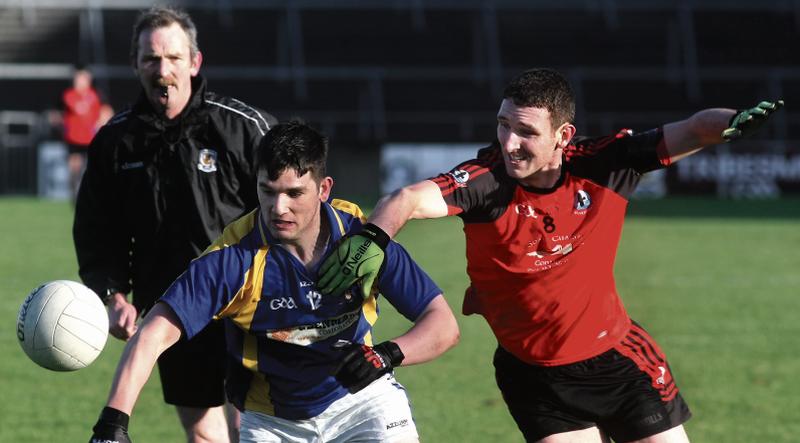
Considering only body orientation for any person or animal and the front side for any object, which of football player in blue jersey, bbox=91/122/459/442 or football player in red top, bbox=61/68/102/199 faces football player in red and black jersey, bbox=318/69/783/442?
the football player in red top

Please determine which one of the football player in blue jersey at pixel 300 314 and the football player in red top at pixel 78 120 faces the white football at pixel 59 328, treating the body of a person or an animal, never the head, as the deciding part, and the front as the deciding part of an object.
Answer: the football player in red top

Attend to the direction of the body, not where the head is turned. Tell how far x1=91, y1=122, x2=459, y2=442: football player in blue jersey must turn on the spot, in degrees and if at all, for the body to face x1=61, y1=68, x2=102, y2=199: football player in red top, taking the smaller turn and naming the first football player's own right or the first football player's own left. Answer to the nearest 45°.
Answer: approximately 180°

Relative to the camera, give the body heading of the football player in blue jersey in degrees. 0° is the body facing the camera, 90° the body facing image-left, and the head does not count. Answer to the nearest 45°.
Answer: approximately 0°

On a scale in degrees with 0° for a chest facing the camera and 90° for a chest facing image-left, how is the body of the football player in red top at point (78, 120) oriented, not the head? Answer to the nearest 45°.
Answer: approximately 0°

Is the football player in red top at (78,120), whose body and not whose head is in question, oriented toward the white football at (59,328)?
yes

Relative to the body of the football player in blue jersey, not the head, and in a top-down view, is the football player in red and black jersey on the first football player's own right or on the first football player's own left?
on the first football player's own left

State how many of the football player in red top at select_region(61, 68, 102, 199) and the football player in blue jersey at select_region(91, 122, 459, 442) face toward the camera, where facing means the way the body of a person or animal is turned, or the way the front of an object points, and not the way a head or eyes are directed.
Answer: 2

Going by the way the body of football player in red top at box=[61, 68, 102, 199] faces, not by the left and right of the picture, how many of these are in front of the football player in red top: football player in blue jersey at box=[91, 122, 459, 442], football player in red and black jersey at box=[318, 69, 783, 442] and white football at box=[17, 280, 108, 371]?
3

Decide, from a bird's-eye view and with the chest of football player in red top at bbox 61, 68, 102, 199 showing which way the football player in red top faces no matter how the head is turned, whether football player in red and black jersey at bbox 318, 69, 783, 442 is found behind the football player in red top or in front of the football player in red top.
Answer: in front

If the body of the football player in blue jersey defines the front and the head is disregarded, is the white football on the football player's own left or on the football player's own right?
on the football player's own right

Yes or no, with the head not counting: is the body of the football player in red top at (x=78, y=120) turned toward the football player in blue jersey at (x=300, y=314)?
yes
